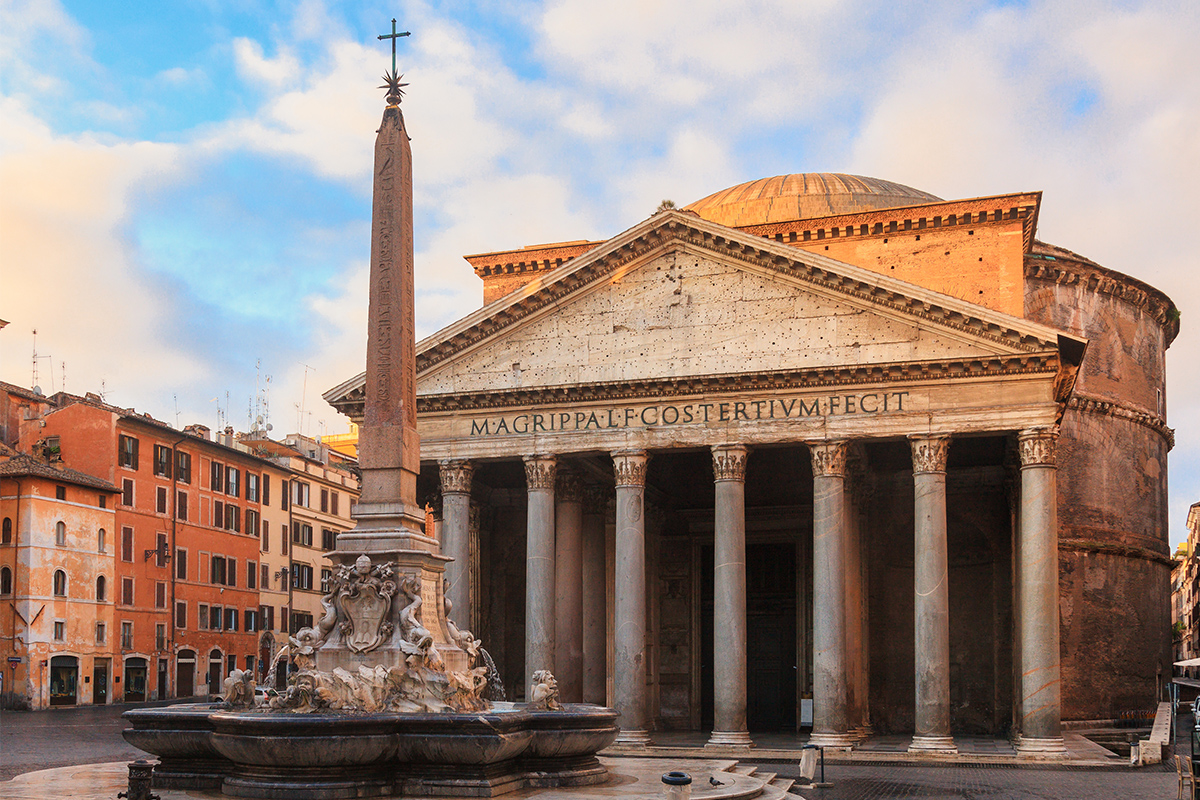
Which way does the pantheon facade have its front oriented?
toward the camera

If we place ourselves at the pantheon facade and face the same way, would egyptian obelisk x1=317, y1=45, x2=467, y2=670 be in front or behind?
in front

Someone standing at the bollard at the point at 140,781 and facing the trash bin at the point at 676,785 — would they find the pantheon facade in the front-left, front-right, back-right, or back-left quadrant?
front-left

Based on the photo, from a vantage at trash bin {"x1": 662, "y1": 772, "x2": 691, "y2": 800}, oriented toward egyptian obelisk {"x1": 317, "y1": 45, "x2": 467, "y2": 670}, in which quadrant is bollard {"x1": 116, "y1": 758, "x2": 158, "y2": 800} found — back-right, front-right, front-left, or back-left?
front-left

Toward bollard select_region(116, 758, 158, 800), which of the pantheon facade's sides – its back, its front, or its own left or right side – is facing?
front

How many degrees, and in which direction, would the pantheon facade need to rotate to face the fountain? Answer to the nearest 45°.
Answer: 0° — it already faces it

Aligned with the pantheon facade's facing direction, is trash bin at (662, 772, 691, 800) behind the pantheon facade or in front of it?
in front
